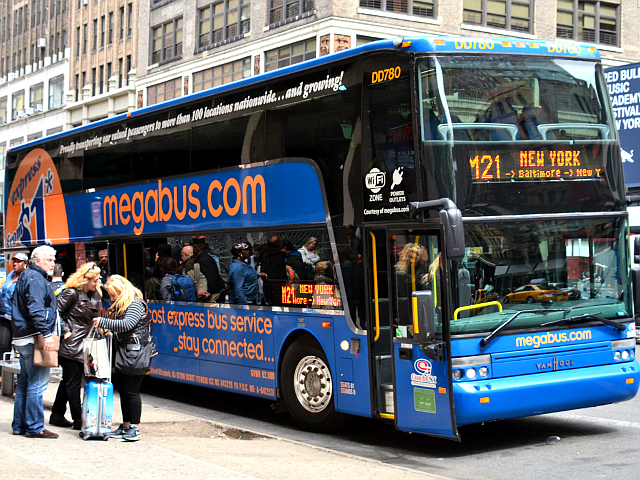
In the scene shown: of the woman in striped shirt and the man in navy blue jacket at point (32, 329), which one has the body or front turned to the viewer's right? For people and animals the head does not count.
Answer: the man in navy blue jacket

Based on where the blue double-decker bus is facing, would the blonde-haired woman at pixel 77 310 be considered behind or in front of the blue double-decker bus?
behind

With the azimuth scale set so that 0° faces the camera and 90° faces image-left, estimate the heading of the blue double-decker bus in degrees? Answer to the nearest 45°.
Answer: approximately 315°

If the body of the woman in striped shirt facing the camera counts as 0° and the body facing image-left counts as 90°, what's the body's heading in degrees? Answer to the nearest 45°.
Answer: approximately 90°

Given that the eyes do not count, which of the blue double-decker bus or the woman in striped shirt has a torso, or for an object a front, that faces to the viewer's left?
the woman in striped shirt

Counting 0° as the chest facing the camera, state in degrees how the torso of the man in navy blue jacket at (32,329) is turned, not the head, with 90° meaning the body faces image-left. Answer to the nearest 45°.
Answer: approximately 270°

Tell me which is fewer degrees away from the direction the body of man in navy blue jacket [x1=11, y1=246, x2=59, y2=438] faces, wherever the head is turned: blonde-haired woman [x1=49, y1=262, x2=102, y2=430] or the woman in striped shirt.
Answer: the woman in striped shirt

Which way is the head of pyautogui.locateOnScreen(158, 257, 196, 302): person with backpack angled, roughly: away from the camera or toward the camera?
away from the camera

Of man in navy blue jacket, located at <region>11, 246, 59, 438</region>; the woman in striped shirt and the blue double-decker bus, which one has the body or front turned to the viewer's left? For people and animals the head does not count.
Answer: the woman in striped shirt

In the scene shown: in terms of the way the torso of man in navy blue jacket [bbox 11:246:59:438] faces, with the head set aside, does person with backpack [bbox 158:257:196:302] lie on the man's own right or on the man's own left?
on the man's own left

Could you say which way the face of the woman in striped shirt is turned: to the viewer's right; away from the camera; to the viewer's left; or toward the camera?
to the viewer's left
